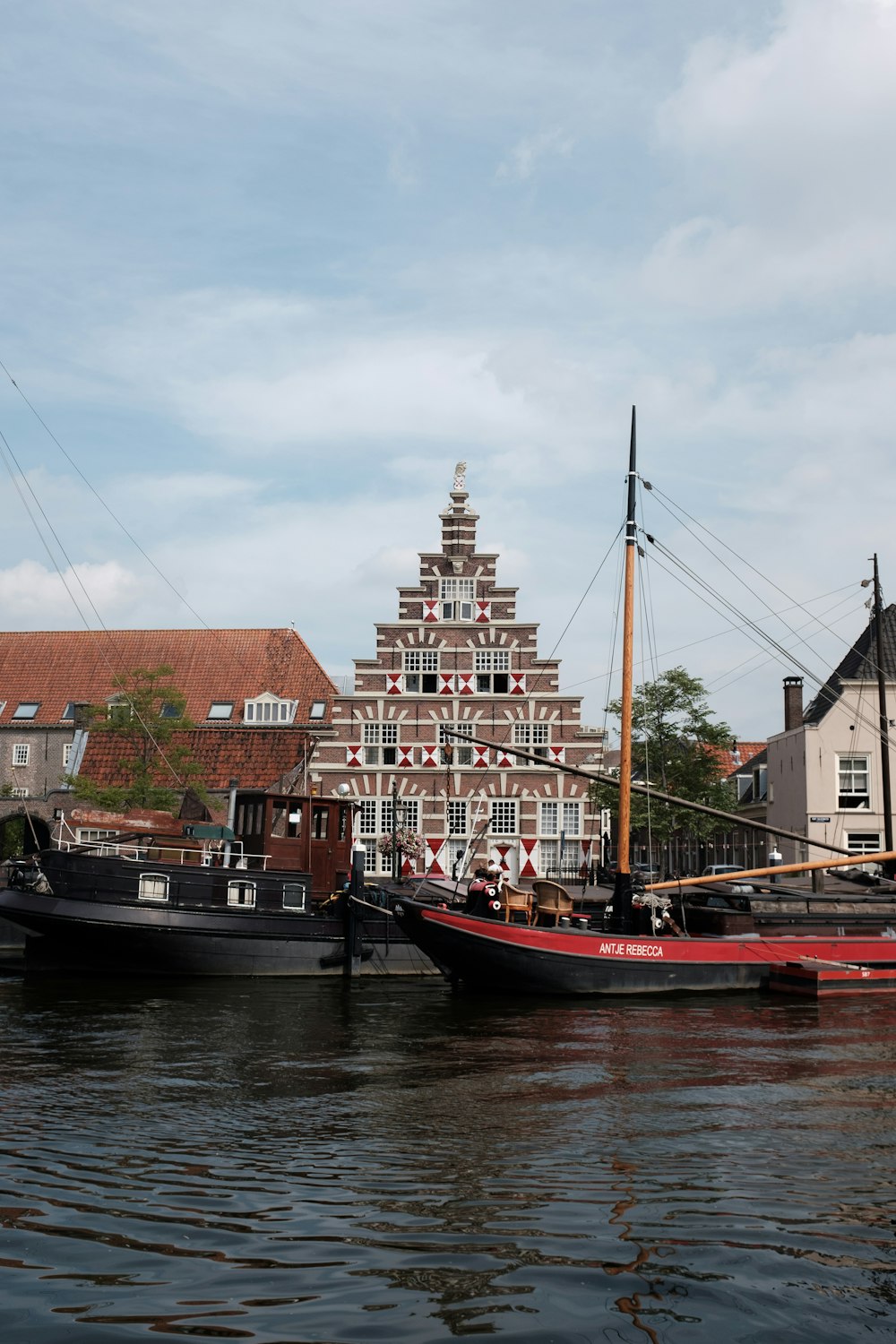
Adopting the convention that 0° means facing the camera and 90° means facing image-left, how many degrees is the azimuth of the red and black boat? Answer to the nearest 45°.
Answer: approximately 90°

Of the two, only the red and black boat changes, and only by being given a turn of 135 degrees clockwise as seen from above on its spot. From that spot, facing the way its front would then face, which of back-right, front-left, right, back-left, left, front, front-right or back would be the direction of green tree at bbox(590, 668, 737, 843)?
front-left

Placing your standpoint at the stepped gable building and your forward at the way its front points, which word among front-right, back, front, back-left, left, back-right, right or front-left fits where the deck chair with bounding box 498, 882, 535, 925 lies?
front

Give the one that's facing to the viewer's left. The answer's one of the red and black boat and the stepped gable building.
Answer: the red and black boat

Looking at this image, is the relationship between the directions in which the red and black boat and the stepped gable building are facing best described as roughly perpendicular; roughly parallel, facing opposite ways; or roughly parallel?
roughly perpendicular

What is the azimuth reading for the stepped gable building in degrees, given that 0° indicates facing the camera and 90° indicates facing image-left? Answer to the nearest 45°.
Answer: approximately 0°

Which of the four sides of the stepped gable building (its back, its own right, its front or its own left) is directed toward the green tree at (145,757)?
right

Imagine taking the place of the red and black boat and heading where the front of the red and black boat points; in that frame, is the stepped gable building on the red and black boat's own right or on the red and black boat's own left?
on the red and black boat's own right

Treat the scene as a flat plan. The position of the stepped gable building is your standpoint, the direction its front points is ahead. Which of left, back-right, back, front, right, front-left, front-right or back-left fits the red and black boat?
front

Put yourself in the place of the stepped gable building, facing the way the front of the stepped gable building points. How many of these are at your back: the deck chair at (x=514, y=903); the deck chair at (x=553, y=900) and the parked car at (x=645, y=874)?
0

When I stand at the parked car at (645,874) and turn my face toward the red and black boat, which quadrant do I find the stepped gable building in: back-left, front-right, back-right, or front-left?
back-right

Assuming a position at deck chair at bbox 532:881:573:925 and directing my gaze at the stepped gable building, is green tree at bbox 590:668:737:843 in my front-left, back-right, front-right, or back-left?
front-right

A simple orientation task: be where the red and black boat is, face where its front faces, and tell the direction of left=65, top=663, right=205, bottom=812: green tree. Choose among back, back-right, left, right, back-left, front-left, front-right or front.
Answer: front-right

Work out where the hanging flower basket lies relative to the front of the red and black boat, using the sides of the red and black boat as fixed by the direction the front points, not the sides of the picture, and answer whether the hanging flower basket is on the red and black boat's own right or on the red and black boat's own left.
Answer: on the red and black boat's own right

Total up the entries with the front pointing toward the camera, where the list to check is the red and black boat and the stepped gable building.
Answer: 1
